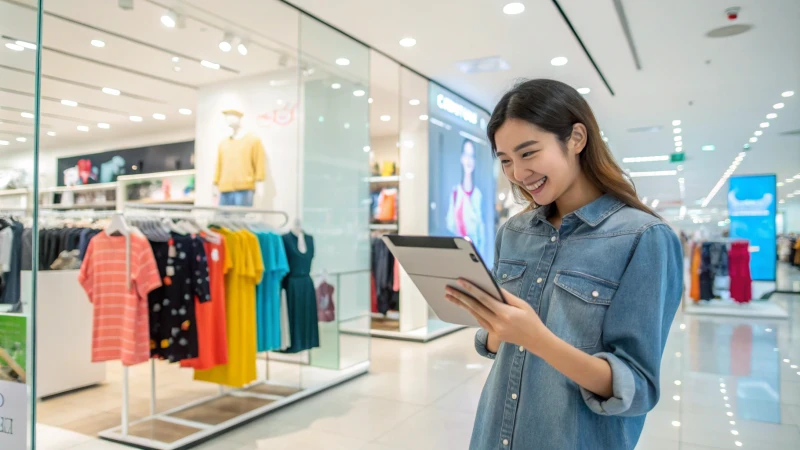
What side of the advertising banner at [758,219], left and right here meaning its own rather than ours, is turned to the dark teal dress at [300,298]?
front

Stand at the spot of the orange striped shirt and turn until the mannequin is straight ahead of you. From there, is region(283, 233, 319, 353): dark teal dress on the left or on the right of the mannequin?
right

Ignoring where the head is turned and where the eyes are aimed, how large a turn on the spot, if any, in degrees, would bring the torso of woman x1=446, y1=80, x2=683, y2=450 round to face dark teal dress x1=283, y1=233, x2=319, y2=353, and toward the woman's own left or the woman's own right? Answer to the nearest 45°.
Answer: approximately 90° to the woman's own right

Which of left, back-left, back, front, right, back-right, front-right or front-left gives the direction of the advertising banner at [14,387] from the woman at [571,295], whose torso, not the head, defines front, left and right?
front-right

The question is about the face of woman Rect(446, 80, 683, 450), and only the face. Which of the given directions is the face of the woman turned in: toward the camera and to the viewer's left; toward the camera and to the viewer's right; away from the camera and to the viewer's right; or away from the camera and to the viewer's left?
toward the camera and to the viewer's left

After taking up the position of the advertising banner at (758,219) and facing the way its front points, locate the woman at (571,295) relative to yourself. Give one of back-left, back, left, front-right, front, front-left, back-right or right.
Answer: front

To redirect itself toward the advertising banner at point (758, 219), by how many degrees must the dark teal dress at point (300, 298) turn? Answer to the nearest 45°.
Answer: approximately 90° to its left

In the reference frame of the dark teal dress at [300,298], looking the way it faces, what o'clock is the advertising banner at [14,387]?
The advertising banner is roughly at 2 o'clock from the dark teal dress.

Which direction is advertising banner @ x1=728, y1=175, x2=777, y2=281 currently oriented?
toward the camera

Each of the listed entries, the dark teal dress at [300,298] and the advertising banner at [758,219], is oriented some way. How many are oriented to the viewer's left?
0

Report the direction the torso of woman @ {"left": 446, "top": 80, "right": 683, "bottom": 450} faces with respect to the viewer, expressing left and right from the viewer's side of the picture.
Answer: facing the viewer and to the left of the viewer

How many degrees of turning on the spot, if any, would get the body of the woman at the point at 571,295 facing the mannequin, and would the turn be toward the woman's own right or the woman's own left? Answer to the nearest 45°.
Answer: approximately 90° to the woman's own right

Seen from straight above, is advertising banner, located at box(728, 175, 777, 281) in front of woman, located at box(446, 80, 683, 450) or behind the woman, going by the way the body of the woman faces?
behind

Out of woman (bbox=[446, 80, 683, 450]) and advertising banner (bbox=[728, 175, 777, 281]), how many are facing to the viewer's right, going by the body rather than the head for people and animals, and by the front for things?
0
